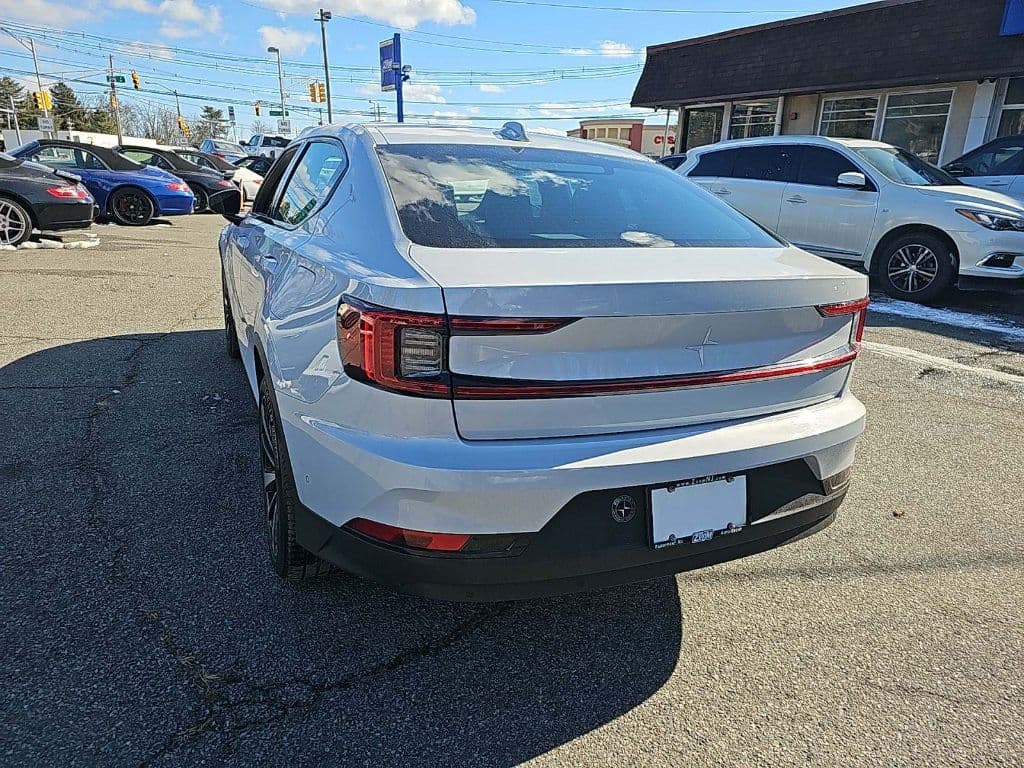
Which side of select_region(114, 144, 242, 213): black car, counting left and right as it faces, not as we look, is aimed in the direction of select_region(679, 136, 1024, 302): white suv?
back

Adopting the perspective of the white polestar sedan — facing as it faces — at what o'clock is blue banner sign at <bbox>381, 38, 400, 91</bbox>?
The blue banner sign is roughly at 1 o'clock from the white polestar sedan.

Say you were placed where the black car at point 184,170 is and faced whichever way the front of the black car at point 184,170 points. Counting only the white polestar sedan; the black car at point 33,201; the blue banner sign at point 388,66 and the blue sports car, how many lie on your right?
1

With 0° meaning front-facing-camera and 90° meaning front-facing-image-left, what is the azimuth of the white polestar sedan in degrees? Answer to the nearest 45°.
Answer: approximately 135°

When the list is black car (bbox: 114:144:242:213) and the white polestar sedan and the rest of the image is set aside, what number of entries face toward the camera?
0

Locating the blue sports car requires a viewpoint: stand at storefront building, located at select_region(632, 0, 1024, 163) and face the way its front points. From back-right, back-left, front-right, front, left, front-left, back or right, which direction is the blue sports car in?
front

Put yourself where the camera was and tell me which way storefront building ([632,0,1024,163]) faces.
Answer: facing the viewer and to the left of the viewer

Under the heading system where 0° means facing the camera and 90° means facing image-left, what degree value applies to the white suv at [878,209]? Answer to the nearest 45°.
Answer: approximately 315°

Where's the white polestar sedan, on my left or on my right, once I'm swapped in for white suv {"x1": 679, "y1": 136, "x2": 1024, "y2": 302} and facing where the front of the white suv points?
on my right

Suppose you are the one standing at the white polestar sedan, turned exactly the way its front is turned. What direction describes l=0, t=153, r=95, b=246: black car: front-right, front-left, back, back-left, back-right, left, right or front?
front

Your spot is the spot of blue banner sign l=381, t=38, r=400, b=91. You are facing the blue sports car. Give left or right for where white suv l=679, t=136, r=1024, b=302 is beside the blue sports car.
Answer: left

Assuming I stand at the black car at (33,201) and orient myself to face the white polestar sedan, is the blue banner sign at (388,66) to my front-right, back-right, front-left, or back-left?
back-left

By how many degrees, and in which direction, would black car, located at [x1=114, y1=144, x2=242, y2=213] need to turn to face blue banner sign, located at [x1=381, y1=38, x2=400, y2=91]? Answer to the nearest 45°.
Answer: approximately 90° to its right

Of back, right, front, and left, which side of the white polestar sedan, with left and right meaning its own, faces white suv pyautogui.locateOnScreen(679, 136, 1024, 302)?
right
